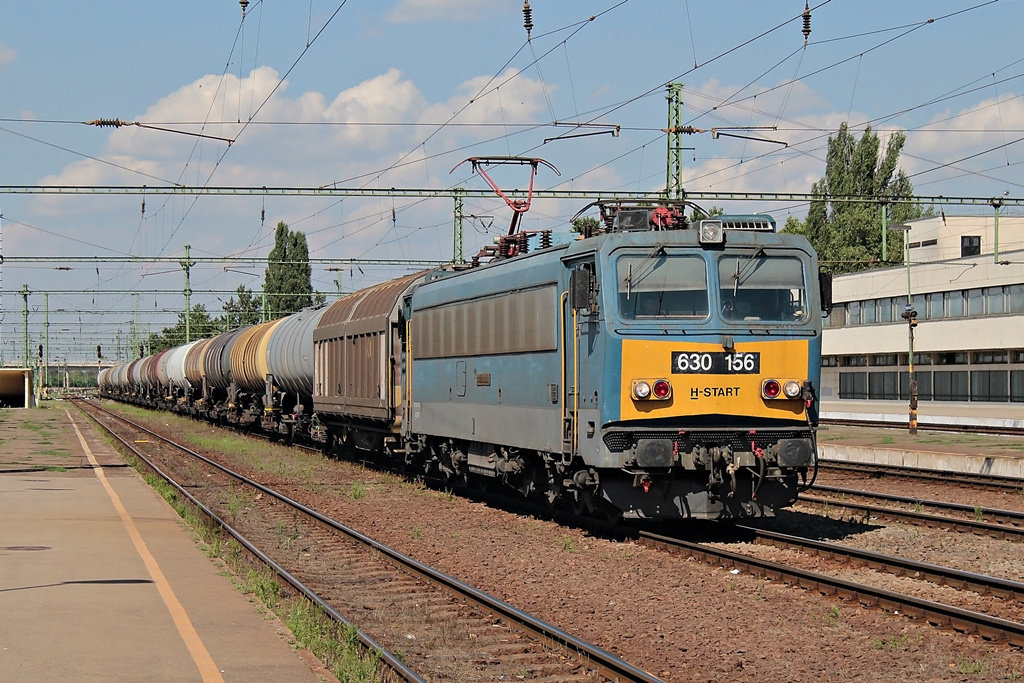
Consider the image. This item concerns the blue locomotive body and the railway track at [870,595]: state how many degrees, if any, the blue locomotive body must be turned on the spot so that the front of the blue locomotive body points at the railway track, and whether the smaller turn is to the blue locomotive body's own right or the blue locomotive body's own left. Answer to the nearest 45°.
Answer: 0° — it already faces it

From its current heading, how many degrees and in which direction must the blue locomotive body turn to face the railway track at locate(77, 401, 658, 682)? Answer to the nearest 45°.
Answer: approximately 90° to its right

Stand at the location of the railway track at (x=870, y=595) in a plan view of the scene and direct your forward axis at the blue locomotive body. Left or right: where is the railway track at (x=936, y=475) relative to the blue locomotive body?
right

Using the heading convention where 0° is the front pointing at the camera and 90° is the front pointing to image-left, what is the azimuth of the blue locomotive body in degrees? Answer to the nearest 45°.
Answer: approximately 315°

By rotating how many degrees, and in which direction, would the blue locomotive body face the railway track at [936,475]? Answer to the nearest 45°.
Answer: approximately 90° to its left

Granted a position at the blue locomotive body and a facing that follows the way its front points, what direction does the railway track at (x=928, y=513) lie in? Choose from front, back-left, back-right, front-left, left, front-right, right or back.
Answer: left

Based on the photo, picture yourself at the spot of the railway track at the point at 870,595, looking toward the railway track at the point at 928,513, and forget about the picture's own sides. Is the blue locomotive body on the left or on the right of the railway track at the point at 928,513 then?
left
